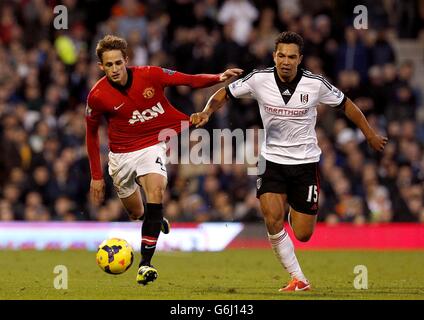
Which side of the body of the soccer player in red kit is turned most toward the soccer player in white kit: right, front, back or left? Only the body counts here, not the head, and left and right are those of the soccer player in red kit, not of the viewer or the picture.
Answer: left

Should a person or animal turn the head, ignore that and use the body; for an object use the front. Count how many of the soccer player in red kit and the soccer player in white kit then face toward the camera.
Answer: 2

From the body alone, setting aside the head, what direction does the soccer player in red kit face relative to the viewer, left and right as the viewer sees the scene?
facing the viewer

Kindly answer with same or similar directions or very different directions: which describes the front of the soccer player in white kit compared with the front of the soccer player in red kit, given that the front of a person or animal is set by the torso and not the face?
same or similar directions

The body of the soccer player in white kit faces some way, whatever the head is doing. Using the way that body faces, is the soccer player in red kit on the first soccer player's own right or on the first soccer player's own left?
on the first soccer player's own right

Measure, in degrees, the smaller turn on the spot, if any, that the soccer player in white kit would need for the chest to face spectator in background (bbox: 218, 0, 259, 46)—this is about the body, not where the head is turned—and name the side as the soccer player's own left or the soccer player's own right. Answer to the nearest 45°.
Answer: approximately 180°

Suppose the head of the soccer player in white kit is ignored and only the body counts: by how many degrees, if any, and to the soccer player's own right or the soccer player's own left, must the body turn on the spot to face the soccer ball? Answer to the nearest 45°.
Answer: approximately 90° to the soccer player's own right
